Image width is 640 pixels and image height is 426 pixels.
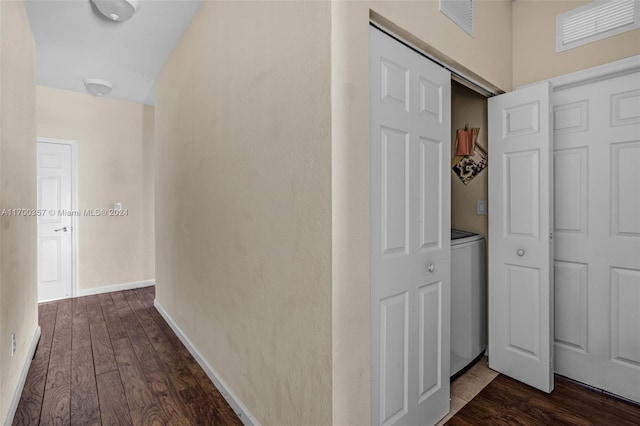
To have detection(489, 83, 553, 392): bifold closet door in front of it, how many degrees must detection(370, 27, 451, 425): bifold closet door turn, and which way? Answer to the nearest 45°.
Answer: approximately 90° to its left

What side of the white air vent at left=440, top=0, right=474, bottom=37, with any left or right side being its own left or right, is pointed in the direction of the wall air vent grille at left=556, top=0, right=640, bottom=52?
left

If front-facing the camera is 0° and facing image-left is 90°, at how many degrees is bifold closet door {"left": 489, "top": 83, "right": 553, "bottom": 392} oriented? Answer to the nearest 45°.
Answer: approximately 45°

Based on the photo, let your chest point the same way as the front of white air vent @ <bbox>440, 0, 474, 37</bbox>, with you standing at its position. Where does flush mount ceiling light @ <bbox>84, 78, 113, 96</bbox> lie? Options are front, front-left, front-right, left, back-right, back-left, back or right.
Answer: back-right

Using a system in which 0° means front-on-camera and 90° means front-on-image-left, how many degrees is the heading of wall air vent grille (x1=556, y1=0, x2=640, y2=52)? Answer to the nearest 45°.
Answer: approximately 45°
